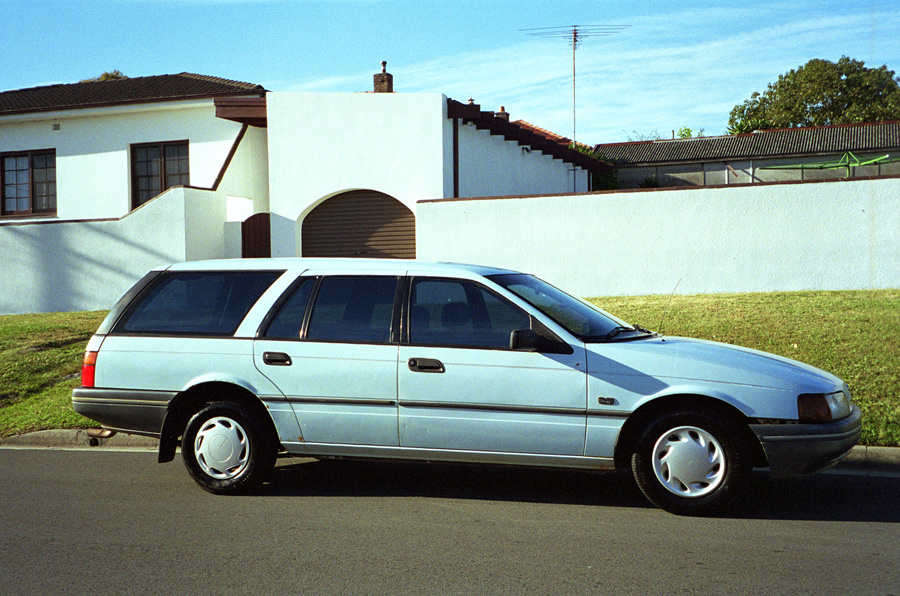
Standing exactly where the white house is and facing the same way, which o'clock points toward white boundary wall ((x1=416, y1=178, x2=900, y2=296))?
The white boundary wall is roughly at 10 o'clock from the white house.

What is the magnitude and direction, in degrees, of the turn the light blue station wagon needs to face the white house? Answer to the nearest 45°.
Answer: approximately 90° to its left

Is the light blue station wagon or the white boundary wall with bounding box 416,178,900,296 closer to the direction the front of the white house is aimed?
the light blue station wagon

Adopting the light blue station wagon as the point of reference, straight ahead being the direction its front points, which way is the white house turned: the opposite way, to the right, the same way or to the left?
to the right

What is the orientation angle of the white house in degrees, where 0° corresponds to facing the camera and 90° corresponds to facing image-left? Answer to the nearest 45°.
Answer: approximately 0°

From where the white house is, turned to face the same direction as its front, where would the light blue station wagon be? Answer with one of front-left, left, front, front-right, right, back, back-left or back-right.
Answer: front

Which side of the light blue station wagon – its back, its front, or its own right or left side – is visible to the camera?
right

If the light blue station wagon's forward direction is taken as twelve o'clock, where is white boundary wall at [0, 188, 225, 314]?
The white boundary wall is roughly at 8 o'clock from the light blue station wagon.

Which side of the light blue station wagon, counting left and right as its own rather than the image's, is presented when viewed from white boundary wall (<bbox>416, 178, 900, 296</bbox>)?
left

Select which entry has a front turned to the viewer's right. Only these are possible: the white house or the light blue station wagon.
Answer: the light blue station wagon

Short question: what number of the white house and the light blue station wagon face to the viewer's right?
1
